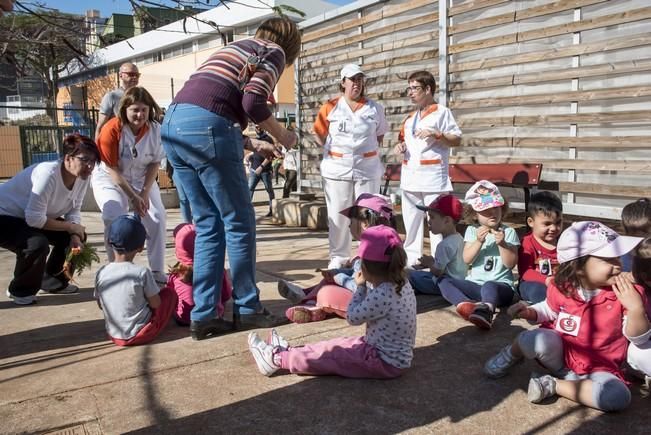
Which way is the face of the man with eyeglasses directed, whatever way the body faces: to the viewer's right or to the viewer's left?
to the viewer's right

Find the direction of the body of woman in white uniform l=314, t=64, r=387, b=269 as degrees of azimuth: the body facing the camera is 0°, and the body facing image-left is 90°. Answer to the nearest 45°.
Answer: approximately 0°

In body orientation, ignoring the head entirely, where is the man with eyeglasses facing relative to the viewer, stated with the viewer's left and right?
facing the viewer and to the right of the viewer

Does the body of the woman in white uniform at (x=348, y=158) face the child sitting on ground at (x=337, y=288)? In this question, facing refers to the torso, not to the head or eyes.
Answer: yes

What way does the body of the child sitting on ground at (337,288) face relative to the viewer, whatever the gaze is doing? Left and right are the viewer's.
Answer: facing to the left of the viewer

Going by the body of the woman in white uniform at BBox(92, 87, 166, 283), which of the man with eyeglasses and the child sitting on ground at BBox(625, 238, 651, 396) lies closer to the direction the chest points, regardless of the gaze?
the child sitting on ground

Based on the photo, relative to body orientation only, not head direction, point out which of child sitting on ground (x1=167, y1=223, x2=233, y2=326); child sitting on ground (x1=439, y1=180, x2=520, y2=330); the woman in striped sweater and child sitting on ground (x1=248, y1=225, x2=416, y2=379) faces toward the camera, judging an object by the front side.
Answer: child sitting on ground (x1=439, y1=180, x2=520, y2=330)

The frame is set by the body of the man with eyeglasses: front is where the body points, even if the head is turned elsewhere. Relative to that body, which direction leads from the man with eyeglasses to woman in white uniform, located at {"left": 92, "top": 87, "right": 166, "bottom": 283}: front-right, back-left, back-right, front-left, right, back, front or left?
front-right

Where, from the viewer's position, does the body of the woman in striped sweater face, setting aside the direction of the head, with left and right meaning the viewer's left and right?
facing away from the viewer and to the right of the viewer

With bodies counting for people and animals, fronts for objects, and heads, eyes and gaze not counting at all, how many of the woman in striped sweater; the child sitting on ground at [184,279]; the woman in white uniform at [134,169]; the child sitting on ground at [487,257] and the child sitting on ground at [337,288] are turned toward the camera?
2
